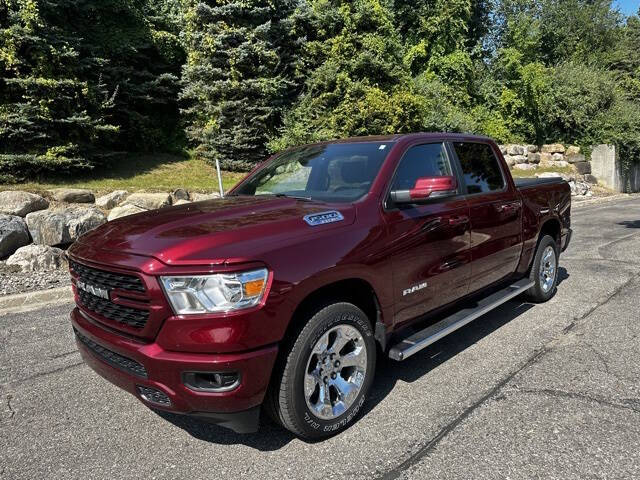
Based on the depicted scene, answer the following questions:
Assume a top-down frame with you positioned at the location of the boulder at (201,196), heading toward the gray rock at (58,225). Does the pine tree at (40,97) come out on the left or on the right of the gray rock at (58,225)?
right

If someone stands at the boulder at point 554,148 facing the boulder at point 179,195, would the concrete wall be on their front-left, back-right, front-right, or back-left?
back-left

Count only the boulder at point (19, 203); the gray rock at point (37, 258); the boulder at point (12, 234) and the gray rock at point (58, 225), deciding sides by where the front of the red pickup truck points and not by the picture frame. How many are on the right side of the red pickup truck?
4

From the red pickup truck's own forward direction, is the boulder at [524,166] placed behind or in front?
behind

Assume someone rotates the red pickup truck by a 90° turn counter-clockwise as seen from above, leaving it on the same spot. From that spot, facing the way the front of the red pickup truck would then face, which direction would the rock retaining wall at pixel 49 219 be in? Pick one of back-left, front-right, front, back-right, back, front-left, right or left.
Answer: back

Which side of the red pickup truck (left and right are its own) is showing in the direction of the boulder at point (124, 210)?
right

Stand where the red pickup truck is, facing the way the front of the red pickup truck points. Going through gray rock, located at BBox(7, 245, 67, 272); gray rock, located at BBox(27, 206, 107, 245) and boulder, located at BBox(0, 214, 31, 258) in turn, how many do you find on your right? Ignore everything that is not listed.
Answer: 3

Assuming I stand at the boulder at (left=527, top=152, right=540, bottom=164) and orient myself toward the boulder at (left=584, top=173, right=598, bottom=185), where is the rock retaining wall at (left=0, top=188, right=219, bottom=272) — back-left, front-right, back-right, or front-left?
back-right

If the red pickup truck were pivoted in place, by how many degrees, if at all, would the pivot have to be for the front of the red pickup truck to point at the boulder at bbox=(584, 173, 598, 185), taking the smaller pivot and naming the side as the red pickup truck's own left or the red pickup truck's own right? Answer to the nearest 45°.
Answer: approximately 180°

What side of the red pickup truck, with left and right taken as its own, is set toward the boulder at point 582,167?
back

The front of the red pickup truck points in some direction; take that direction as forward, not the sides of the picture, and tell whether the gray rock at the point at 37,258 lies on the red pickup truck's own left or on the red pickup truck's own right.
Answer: on the red pickup truck's own right

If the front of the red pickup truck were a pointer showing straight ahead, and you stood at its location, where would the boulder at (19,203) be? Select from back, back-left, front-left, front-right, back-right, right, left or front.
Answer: right

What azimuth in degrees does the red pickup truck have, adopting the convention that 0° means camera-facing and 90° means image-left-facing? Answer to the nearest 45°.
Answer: approximately 45°

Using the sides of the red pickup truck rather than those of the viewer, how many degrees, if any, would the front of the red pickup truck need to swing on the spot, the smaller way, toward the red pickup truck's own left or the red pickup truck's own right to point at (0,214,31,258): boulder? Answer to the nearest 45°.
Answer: approximately 90° to the red pickup truck's own right
